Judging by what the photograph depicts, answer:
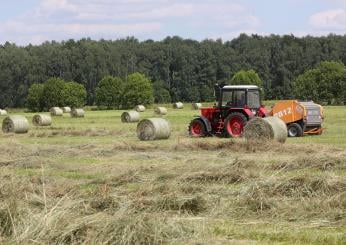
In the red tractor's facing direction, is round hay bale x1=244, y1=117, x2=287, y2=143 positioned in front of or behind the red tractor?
behind

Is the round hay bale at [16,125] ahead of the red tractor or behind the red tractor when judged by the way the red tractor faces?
ahead

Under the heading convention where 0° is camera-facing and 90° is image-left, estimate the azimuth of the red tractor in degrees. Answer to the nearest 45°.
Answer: approximately 135°

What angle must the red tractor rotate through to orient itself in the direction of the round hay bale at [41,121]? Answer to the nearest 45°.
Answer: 0° — it already faces it

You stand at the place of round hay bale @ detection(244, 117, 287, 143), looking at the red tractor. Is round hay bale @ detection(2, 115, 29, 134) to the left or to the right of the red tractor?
left

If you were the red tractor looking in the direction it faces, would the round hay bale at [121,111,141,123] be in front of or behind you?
in front
